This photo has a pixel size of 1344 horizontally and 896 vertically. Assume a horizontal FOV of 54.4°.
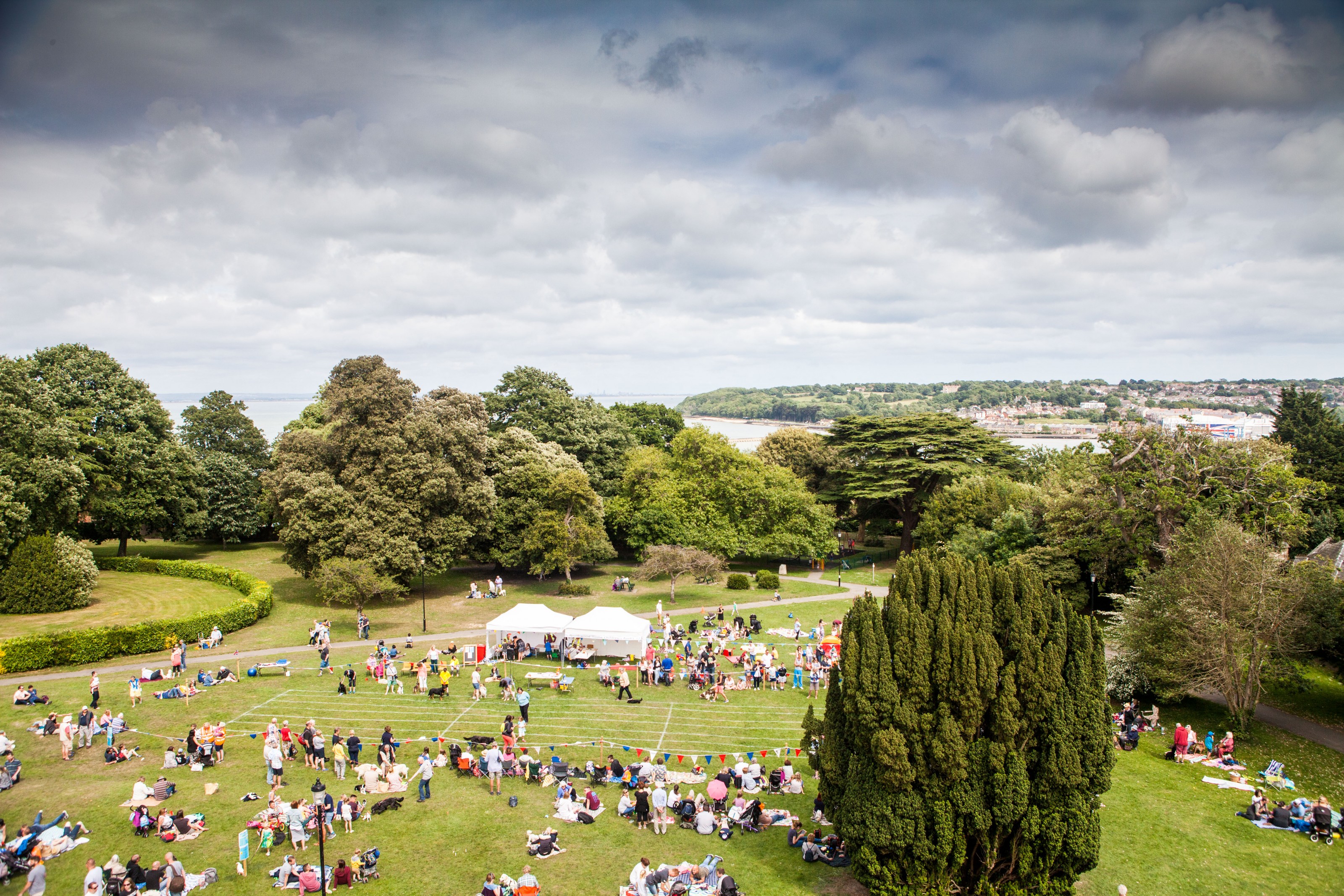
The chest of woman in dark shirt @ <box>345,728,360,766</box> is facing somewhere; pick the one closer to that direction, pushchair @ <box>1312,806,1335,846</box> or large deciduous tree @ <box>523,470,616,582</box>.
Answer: the large deciduous tree

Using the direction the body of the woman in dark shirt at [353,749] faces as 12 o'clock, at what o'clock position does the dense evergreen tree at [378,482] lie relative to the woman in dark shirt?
The dense evergreen tree is roughly at 12 o'clock from the woman in dark shirt.

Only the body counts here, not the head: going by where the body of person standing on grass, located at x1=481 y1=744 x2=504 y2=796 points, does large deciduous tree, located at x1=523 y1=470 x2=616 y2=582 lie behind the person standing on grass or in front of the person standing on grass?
in front

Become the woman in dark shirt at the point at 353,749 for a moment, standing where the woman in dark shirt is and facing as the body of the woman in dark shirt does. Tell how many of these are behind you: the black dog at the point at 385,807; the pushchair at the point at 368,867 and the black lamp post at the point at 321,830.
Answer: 3

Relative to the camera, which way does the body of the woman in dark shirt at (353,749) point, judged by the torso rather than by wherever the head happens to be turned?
away from the camera

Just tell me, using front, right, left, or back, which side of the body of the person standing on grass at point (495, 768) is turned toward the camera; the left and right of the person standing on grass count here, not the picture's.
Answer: back

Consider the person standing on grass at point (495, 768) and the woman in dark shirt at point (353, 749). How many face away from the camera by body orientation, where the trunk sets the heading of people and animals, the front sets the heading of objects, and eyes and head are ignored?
2

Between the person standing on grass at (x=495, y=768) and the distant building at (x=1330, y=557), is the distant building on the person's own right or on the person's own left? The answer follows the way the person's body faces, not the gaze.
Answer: on the person's own right

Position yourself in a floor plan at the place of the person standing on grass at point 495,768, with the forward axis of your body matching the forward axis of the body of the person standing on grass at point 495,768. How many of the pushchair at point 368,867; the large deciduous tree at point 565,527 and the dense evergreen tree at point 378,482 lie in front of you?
2
